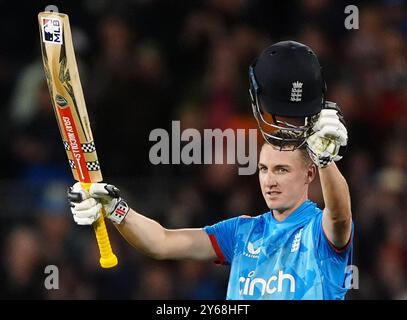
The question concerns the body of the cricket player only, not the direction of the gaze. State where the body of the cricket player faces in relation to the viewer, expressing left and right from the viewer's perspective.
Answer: facing the viewer and to the left of the viewer
